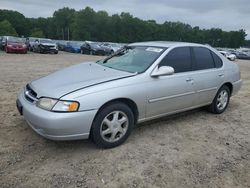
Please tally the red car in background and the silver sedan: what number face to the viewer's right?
0

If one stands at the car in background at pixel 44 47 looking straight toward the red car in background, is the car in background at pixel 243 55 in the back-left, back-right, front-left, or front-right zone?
back-left

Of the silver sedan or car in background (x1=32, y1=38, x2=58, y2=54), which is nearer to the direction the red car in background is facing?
the silver sedan

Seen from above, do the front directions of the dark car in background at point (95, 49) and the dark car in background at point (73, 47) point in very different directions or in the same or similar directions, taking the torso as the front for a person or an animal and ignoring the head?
same or similar directions

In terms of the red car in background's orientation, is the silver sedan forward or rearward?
forward

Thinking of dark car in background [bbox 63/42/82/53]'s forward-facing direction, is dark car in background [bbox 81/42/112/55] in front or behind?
in front

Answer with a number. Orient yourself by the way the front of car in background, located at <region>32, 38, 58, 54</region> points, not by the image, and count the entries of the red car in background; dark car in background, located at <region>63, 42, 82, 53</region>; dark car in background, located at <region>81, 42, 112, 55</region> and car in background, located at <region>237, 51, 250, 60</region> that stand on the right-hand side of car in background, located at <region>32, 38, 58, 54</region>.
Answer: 1

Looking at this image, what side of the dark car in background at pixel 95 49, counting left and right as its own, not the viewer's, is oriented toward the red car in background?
right

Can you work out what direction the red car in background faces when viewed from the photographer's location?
facing the viewer

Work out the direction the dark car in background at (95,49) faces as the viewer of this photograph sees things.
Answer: facing the viewer and to the right of the viewer

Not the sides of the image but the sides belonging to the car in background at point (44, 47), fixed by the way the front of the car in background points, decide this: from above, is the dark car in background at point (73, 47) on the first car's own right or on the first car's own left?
on the first car's own left

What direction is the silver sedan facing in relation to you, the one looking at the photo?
facing the viewer and to the left of the viewer

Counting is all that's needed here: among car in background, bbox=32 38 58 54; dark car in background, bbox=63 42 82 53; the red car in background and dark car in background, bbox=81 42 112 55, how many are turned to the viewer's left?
0

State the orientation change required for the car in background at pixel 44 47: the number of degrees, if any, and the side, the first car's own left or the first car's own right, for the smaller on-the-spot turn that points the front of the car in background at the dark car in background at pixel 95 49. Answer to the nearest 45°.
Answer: approximately 45° to the first car's own left

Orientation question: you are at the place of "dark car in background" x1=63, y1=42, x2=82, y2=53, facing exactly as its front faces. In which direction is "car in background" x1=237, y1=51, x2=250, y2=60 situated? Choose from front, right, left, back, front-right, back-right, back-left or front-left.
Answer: front-left
